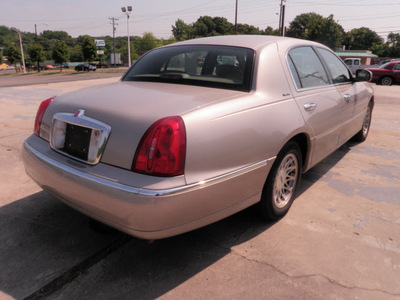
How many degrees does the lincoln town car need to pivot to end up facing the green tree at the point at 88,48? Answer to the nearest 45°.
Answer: approximately 45° to its left

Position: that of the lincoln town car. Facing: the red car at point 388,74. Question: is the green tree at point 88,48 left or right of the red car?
left

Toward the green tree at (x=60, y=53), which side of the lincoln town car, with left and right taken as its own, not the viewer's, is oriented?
left

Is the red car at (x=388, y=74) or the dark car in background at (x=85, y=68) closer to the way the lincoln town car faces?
the red car

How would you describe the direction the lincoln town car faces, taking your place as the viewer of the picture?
facing away from the viewer and to the right of the viewer

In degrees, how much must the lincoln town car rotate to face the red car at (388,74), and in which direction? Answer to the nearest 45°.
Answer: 0° — it already faces it

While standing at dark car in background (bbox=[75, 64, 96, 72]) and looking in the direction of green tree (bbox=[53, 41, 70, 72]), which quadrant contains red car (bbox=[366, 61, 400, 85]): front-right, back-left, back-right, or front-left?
back-left
